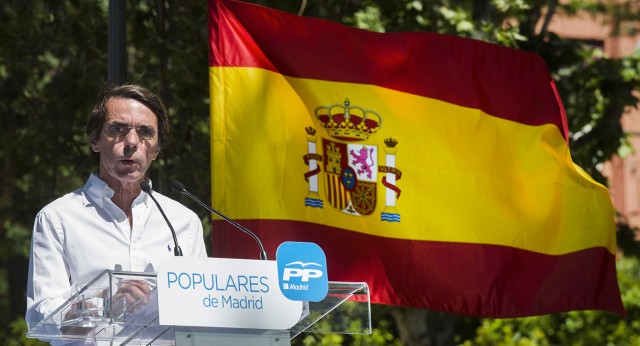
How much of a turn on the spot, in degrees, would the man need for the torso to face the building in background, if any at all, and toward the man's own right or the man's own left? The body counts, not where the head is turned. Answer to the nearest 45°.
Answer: approximately 135° to the man's own left

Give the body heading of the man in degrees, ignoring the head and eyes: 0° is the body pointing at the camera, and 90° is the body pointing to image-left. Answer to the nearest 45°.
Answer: approximately 0°

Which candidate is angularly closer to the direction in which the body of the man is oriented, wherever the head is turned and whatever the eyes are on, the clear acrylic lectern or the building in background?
the clear acrylic lectern

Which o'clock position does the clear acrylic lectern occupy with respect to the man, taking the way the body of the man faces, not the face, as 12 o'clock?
The clear acrylic lectern is roughly at 12 o'clock from the man.

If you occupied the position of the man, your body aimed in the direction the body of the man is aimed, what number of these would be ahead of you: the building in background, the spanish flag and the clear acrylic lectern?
1

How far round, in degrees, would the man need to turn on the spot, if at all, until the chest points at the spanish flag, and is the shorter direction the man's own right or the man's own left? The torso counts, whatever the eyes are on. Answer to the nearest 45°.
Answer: approximately 135° to the man's own left
